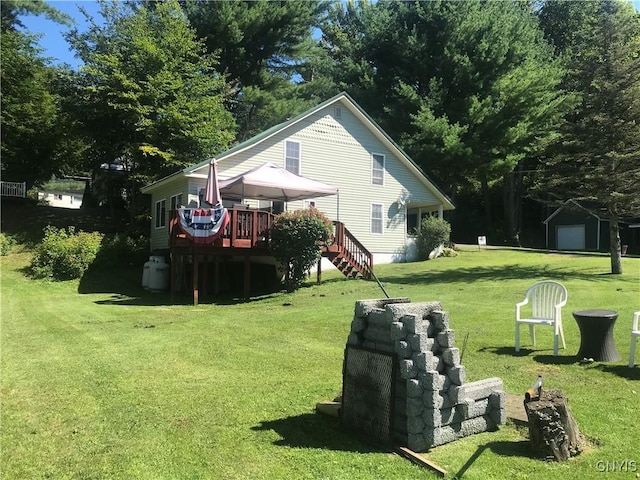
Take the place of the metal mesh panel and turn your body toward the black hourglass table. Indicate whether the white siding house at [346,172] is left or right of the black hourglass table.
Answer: left

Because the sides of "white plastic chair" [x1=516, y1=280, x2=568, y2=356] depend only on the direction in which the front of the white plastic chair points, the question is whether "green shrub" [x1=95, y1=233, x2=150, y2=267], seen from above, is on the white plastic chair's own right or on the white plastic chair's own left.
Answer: on the white plastic chair's own right

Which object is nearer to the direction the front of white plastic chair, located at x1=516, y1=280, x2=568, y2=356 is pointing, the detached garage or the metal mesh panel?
the metal mesh panel

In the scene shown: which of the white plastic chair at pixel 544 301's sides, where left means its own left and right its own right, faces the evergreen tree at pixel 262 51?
right

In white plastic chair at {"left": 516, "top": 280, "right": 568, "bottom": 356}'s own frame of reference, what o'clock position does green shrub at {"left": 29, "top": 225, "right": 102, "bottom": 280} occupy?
The green shrub is roughly at 2 o'clock from the white plastic chair.

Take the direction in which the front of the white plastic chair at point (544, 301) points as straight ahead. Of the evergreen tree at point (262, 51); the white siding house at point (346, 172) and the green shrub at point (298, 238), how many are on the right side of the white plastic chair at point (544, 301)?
3

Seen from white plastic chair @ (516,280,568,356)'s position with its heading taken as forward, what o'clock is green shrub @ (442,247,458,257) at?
The green shrub is roughly at 4 o'clock from the white plastic chair.

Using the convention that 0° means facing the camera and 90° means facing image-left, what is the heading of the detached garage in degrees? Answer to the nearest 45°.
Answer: approximately 0°
